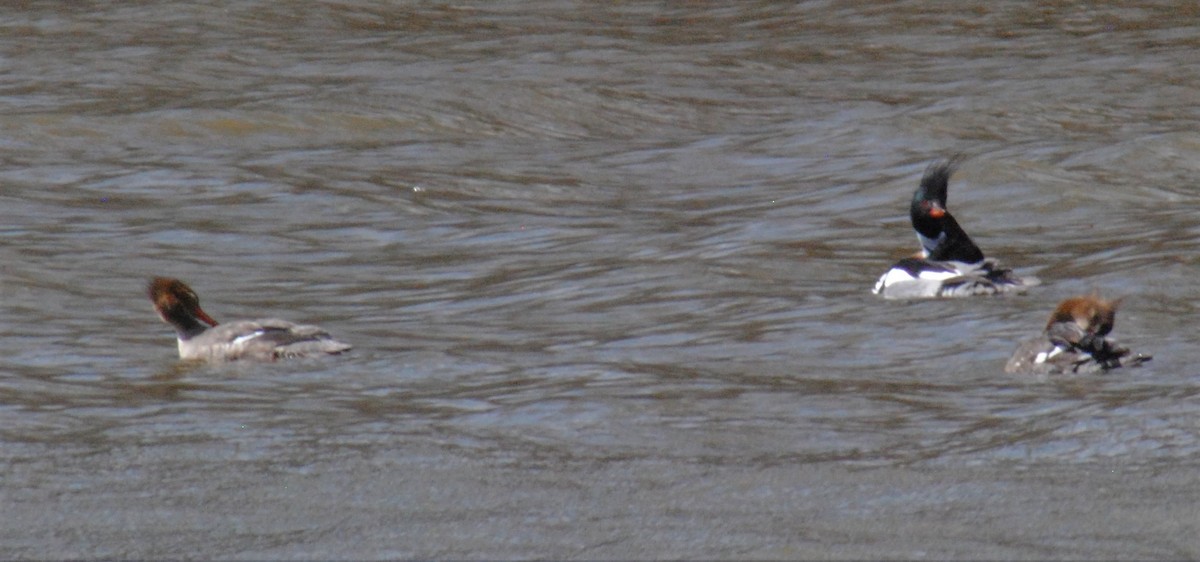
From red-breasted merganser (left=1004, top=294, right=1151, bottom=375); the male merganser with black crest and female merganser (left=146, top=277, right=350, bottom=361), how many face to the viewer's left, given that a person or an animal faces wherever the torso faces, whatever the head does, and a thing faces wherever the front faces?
3

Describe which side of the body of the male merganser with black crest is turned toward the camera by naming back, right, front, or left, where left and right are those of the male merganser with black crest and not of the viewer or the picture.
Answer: left

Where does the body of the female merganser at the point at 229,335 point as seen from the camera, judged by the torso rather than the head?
to the viewer's left

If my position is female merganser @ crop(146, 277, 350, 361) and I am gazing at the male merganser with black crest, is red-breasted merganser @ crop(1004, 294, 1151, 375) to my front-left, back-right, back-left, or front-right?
front-right

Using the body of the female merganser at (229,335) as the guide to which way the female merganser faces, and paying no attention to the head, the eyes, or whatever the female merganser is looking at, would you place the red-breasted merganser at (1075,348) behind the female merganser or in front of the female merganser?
behind

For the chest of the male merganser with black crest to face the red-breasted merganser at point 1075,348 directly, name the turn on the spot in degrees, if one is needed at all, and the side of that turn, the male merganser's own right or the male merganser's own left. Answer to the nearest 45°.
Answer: approximately 90° to the male merganser's own left

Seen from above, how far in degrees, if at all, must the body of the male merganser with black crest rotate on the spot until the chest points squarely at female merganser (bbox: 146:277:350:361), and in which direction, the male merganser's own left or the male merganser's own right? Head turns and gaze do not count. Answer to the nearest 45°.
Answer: approximately 45° to the male merganser's own left

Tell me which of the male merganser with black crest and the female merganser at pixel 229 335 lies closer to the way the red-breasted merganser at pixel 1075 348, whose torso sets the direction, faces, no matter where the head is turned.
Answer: the female merganser

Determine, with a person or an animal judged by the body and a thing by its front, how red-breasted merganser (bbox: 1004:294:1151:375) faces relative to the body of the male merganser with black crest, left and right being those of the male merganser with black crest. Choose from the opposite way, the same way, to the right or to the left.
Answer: the same way

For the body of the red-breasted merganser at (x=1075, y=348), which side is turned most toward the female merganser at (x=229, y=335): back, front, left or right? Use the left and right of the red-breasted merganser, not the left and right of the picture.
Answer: front

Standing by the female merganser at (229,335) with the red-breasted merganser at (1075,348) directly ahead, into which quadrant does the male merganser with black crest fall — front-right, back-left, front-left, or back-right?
front-left

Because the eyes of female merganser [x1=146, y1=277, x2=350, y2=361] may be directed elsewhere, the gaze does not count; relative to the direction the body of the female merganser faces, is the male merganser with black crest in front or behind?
behind
